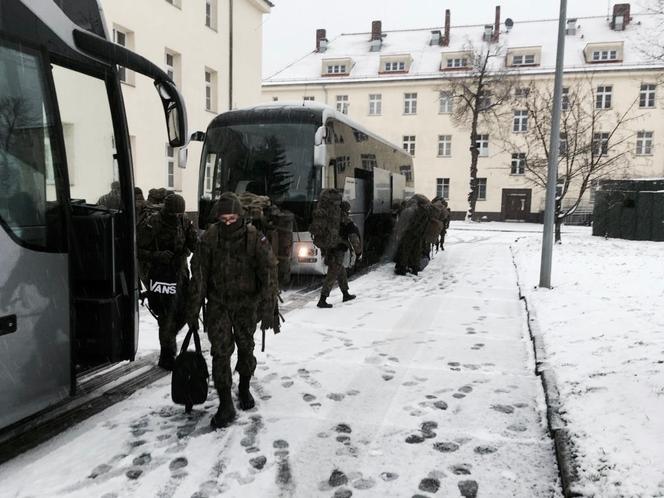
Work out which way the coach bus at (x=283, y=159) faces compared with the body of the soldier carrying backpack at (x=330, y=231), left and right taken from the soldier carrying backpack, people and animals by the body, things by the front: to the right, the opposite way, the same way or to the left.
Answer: the opposite way

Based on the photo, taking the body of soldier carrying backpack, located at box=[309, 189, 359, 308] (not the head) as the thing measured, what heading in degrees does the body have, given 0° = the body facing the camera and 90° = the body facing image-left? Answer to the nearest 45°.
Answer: approximately 225°

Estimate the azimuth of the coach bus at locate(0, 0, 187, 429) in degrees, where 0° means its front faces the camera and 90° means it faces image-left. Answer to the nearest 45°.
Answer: approximately 225°

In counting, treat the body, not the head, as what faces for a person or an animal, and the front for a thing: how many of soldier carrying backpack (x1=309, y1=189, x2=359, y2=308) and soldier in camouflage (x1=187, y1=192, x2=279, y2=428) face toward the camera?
1

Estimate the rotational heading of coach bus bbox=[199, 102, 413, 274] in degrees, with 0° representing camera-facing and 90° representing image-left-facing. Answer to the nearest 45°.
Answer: approximately 45°

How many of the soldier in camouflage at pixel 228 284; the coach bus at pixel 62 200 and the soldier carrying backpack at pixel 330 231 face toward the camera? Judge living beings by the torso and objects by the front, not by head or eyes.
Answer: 1

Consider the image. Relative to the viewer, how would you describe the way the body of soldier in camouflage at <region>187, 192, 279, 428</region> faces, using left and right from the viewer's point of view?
facing the viewer

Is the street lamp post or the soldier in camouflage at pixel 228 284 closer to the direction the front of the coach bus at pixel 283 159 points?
the soldier in camouflage

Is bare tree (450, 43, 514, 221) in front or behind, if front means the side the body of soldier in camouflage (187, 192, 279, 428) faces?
behind

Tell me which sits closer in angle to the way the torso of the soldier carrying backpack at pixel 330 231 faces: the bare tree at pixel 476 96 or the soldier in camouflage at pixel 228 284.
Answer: the bare tree

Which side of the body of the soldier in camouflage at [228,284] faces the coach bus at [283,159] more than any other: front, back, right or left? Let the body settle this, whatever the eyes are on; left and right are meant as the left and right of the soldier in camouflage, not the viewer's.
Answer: back
